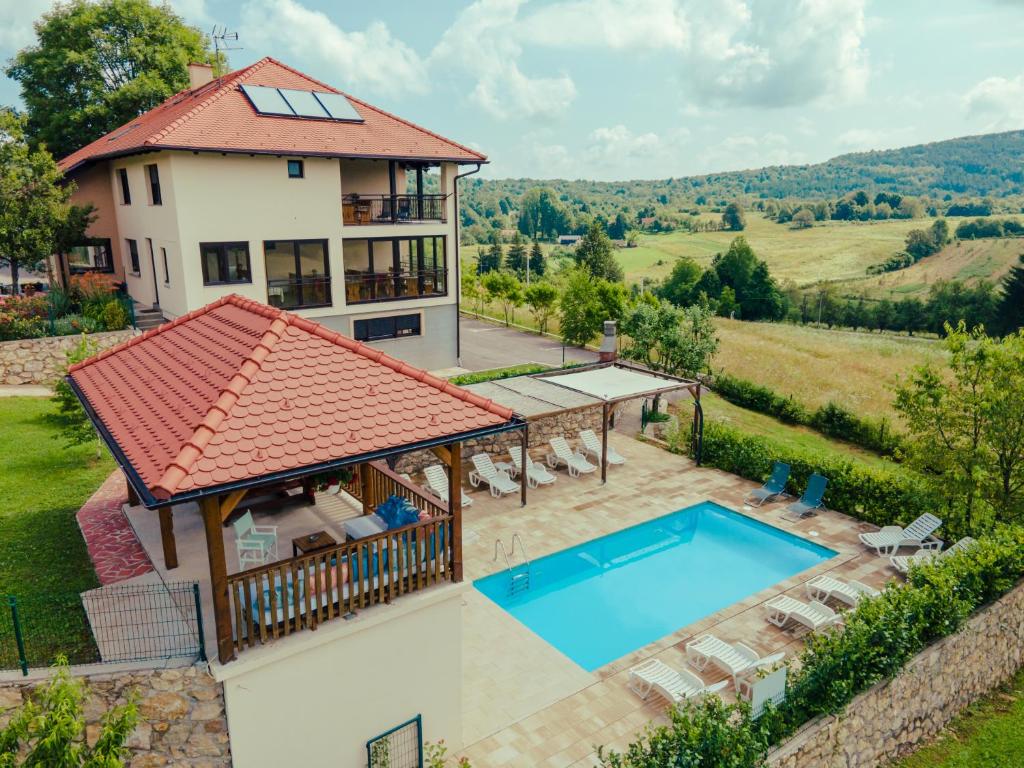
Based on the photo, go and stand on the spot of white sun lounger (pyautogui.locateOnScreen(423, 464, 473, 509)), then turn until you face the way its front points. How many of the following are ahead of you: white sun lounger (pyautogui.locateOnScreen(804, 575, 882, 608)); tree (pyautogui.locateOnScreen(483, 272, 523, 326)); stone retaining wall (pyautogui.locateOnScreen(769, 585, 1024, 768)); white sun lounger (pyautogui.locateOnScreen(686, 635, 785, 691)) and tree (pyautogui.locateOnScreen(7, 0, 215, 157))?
3

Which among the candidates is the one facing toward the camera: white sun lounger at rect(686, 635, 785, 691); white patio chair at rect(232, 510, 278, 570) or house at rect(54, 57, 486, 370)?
the house

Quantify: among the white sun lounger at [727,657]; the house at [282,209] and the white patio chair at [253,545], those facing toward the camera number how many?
1

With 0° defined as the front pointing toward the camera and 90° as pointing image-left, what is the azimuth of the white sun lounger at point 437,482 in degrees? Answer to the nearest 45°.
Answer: approximately 315°

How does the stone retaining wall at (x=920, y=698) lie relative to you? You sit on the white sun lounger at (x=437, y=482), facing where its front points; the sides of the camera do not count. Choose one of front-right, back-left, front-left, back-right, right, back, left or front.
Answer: front

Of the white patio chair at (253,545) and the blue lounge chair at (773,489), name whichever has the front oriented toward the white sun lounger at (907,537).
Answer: the white patio chair

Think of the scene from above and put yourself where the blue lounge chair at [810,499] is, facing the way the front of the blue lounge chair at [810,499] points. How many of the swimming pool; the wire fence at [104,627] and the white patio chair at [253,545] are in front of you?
3

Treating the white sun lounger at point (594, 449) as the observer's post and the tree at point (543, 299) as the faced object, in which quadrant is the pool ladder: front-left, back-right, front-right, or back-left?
back-left

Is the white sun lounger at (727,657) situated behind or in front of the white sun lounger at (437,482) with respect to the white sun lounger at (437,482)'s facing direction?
in front

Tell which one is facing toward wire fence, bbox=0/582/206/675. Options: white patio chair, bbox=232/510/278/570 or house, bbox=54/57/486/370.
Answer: the house

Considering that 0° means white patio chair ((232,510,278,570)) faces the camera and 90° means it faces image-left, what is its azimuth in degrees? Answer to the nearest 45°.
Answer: approximately 270°

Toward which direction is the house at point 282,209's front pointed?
toward the camera

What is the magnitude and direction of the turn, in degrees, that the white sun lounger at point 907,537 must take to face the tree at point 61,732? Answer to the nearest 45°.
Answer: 0° — it already faces it

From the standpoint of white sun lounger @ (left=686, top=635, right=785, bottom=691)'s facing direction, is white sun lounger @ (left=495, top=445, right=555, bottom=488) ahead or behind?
ahead

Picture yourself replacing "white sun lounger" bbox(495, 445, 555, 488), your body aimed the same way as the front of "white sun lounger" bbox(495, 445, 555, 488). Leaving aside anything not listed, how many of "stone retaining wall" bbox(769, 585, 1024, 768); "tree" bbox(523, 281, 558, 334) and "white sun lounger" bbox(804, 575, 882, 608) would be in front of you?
2

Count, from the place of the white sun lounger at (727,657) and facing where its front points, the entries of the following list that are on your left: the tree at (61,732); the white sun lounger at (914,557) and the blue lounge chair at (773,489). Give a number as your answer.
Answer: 1

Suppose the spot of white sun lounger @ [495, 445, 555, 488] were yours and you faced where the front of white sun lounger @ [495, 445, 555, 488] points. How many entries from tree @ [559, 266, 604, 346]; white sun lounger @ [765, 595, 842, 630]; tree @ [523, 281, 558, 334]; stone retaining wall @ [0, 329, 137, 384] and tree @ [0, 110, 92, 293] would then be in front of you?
1

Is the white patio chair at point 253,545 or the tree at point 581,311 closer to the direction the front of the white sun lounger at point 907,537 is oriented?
the white patio chair

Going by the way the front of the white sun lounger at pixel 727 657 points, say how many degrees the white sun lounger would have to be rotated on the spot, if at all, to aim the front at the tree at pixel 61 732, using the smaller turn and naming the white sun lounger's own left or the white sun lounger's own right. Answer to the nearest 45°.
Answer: approximately 90° to the white sun lounger's own left
